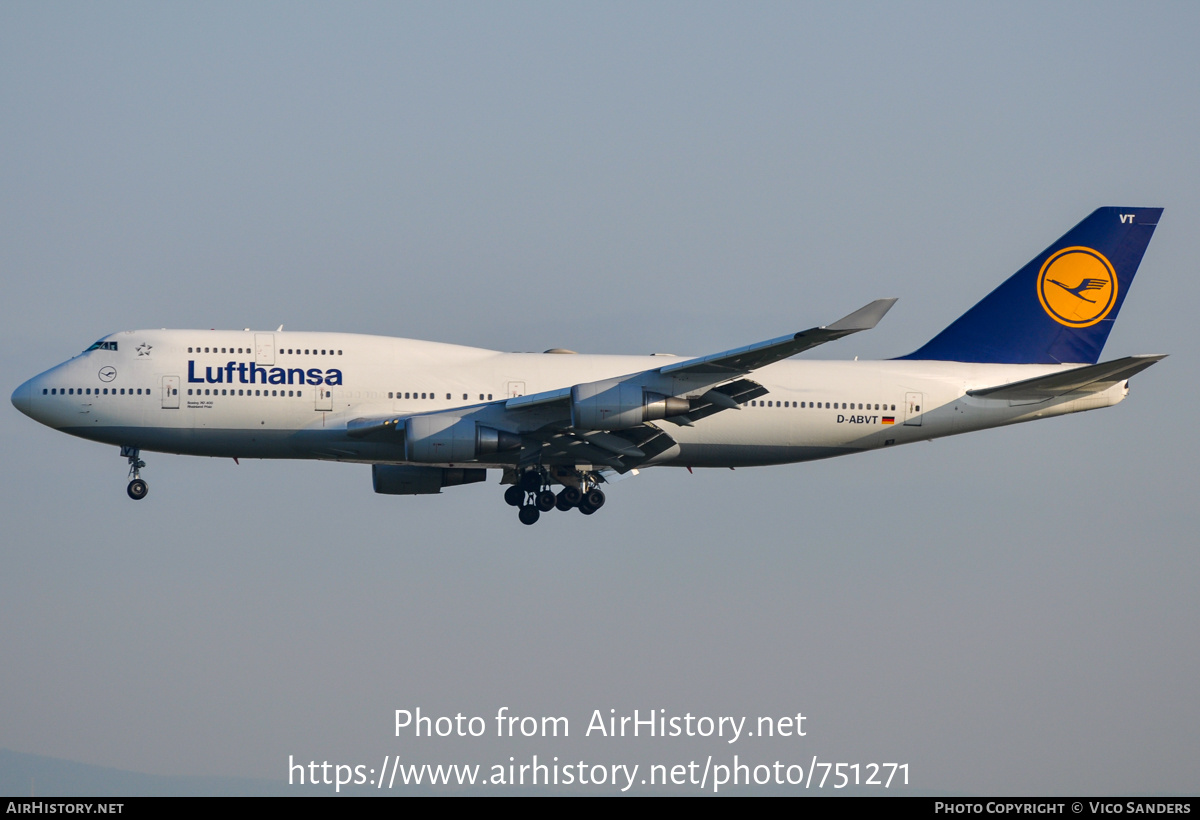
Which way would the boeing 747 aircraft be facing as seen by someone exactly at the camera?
facing to the left of the viewer
